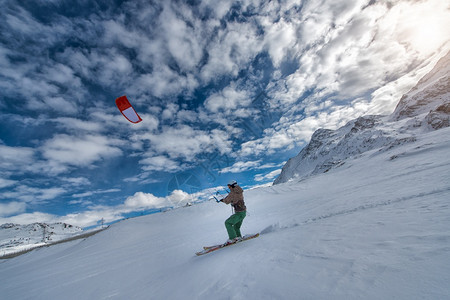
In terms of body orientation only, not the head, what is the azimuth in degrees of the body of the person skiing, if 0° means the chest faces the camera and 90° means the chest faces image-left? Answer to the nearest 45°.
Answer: approximately 90°
